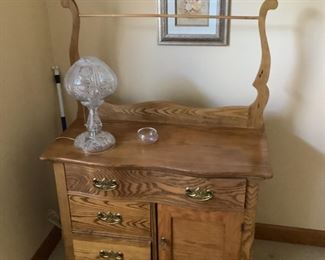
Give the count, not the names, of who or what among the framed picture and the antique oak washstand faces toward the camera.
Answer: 2

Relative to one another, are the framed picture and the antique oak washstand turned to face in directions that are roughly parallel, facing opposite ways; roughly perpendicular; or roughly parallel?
roughly parallel

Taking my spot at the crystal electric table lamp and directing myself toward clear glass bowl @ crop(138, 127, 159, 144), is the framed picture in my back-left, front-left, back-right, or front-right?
front-left

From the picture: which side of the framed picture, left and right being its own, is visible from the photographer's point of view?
front

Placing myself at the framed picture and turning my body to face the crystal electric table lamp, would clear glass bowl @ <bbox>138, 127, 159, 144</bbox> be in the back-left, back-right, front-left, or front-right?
front-left

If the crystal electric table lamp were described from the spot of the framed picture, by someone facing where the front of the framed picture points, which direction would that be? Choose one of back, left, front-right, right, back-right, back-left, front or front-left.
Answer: front-right

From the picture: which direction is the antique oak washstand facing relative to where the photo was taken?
toward the camera
